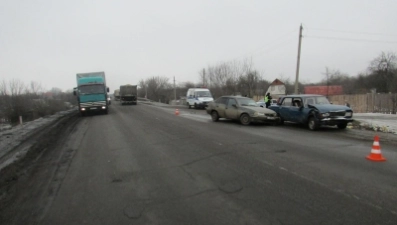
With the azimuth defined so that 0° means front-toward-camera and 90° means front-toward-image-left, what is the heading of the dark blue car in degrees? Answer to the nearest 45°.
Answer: approximately 315°

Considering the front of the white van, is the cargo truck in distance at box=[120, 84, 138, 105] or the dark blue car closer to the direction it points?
the dark blue car

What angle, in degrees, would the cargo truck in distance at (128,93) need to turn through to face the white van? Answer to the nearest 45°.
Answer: approximately 135° to its right

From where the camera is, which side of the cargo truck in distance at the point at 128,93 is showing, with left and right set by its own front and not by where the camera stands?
back

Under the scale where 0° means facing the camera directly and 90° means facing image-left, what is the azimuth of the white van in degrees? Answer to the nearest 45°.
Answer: approximately 315°

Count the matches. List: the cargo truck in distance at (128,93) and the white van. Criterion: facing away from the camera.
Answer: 1

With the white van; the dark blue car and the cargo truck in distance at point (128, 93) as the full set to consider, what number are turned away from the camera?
1

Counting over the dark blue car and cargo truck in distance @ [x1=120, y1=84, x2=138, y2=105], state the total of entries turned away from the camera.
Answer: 1

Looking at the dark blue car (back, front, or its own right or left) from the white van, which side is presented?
back

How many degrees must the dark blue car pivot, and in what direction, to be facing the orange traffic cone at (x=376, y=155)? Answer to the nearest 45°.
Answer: approximately 45° to its right

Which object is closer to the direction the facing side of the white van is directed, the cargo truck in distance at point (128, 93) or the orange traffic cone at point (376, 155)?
the orange traffic cone
